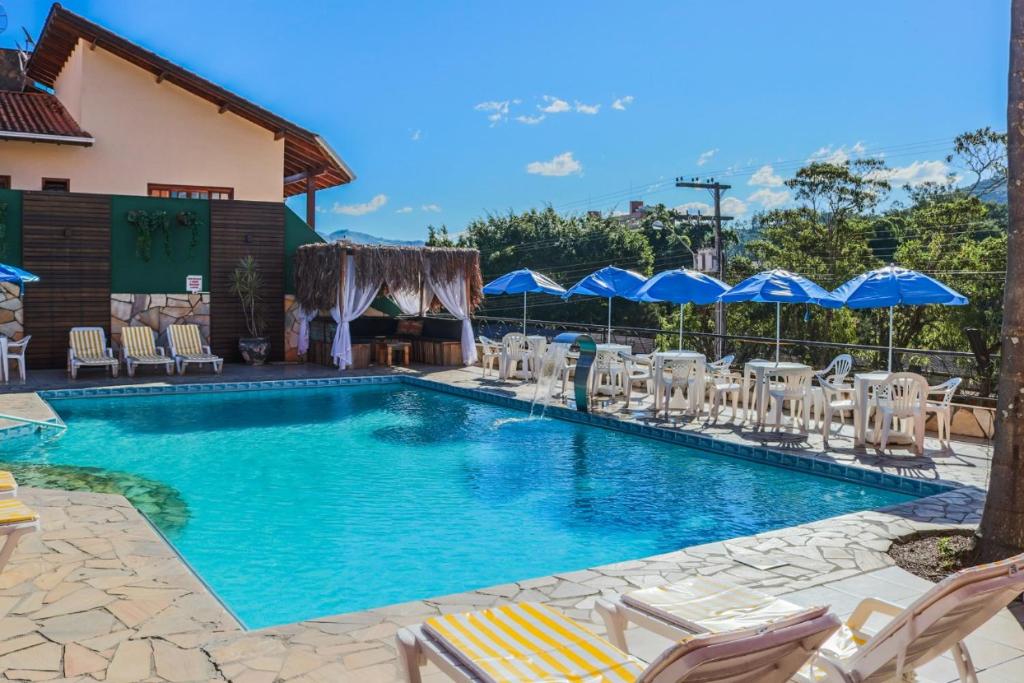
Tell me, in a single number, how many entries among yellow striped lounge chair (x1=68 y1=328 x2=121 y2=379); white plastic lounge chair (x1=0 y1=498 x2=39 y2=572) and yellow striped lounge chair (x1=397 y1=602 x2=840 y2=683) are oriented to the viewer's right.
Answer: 1

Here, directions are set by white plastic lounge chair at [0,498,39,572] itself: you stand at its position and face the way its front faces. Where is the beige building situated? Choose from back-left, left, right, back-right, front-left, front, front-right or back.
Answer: left

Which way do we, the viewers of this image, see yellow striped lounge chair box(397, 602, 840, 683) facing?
facing away from the viewer and to the left of the viewer

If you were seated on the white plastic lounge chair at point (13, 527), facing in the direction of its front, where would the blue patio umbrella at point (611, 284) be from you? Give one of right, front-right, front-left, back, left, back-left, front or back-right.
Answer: front-left

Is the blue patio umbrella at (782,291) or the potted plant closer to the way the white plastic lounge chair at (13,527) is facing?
the blue patio umbrella

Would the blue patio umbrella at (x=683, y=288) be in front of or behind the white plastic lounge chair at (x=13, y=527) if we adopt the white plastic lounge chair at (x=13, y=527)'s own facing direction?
in front

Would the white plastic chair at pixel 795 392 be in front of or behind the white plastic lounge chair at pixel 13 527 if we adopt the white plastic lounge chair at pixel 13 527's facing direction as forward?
in front

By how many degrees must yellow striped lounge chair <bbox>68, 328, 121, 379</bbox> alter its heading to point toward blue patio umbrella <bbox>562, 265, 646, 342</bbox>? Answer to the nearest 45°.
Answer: approximately 45° to its left

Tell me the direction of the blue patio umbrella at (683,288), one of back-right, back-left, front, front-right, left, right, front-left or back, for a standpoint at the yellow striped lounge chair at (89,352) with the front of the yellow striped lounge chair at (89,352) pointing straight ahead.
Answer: front-left

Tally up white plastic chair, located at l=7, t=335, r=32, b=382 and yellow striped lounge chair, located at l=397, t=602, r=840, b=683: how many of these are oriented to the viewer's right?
0

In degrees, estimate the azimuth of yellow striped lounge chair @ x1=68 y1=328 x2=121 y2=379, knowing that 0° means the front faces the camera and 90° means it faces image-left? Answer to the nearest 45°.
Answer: approximately 0°

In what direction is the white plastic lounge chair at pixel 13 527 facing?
to the viewer's right
